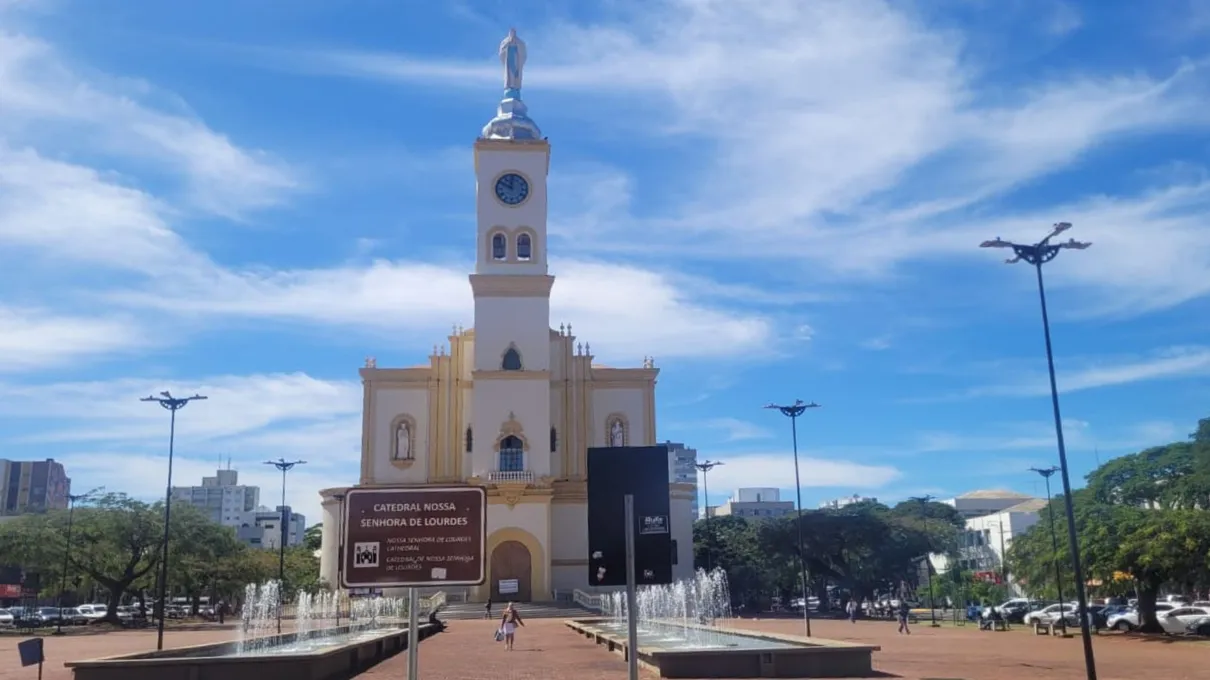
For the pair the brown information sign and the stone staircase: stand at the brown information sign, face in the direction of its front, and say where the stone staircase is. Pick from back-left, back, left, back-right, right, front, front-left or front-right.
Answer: back

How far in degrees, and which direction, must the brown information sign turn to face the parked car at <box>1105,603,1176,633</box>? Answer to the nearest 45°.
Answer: approximately 135° to its left

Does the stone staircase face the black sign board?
yes

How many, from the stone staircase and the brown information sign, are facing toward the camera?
2

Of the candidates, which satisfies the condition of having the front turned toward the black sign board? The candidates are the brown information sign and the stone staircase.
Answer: the stone staircase

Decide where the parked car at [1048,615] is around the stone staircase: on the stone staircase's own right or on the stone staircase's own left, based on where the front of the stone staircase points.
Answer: on the stone staircase's own left

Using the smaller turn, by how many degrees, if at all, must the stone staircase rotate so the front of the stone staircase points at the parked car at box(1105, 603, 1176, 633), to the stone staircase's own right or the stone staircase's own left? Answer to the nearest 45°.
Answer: approximately 45° to the stone staircase's own left

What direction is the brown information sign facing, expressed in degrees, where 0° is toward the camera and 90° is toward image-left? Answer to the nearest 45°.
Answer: approximately 0°

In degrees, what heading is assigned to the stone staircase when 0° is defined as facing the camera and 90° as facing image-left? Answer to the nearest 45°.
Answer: approximately 0°

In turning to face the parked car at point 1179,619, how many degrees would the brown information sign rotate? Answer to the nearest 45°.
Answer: approximately 135° to its left
